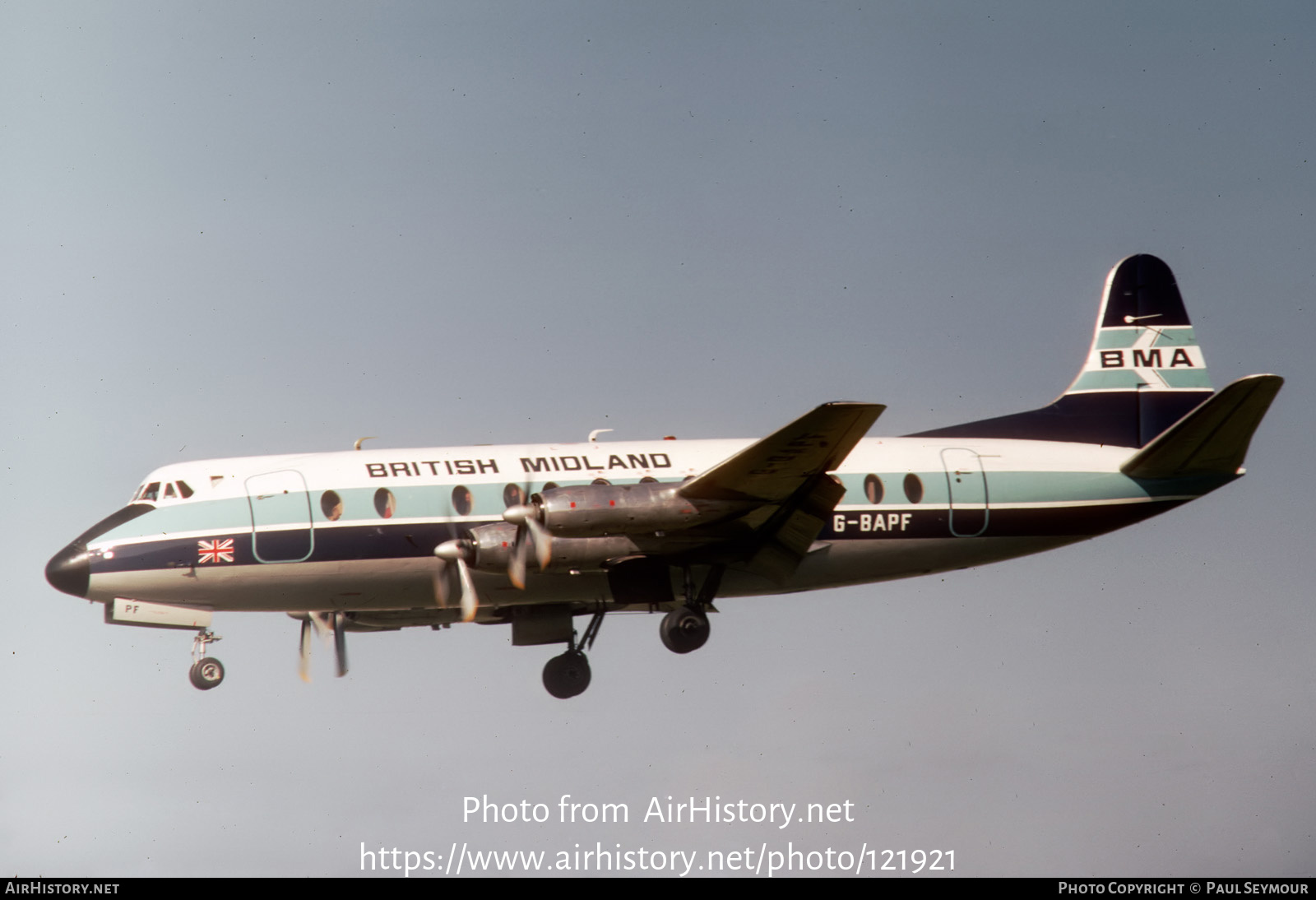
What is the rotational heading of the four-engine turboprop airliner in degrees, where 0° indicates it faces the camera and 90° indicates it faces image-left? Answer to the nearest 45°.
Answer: approximately 90°
